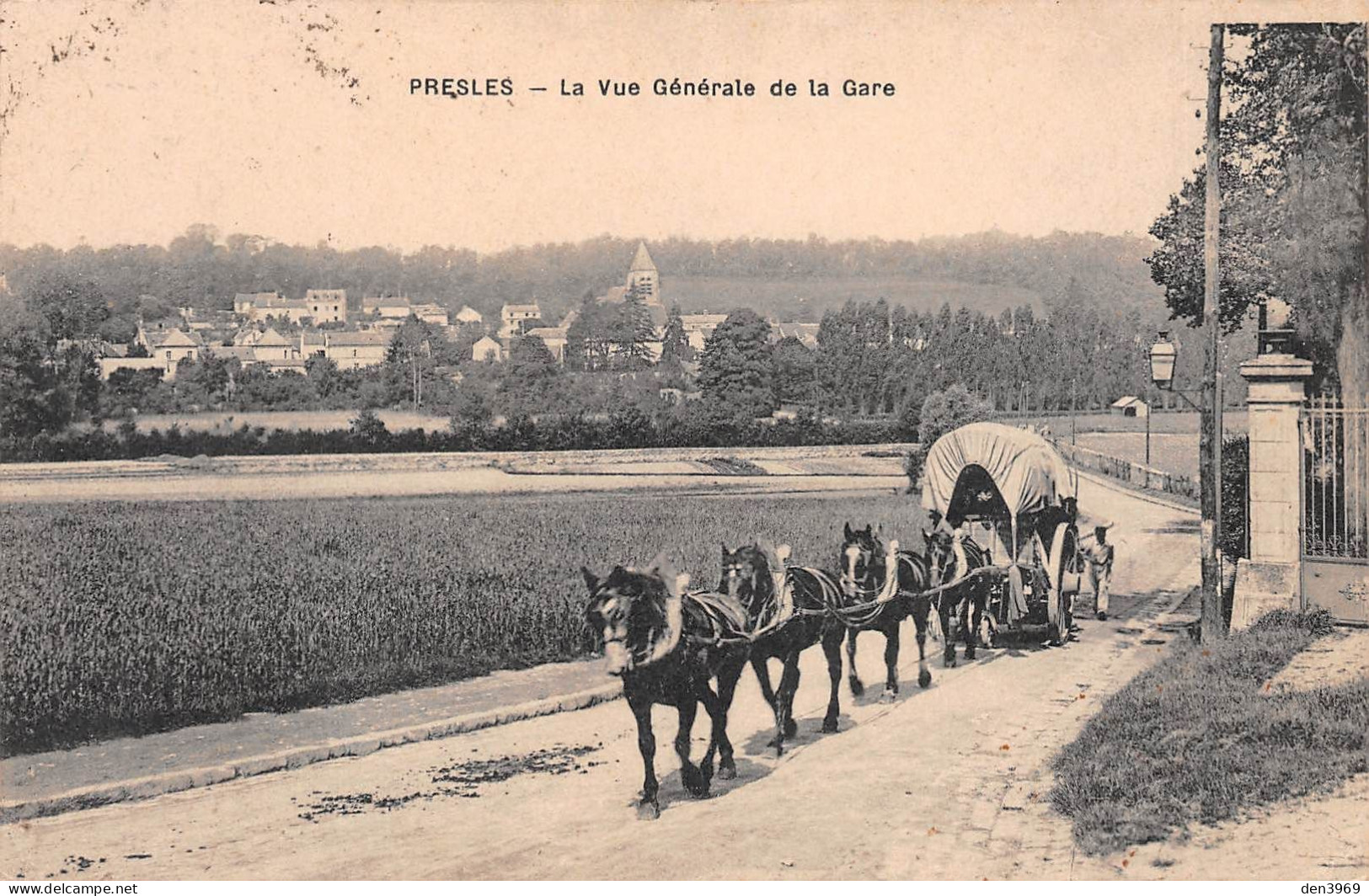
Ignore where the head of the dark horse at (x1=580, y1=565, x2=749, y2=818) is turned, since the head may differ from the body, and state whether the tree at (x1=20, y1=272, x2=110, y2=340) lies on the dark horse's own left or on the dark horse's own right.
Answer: on the dark horse's own right

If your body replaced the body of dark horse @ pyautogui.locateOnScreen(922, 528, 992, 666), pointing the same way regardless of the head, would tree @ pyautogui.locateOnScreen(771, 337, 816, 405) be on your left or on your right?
on your right

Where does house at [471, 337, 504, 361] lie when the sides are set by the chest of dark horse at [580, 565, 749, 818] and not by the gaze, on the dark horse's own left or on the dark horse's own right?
on the dark horse's own right

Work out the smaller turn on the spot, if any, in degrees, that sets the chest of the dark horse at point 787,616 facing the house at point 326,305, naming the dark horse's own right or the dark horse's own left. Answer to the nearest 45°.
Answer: approximately 90° to the dark horse's own right

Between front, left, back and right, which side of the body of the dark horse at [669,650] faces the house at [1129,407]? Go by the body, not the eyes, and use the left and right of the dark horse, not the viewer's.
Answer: back

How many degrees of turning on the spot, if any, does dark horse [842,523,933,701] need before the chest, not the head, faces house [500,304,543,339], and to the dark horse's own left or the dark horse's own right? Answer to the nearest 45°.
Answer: approximately 90° to the dark horse's own right

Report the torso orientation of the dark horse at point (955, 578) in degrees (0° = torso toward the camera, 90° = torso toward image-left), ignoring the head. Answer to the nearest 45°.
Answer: approximately 45°

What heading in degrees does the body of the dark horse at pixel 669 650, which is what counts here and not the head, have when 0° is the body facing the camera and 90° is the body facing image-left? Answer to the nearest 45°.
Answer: approximately 45°

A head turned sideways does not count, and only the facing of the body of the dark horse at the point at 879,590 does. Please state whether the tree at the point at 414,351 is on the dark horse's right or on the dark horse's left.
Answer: on the dark horse's right

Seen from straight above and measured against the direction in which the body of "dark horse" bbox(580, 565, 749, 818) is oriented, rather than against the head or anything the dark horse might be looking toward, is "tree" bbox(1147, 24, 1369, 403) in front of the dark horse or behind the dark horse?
behind

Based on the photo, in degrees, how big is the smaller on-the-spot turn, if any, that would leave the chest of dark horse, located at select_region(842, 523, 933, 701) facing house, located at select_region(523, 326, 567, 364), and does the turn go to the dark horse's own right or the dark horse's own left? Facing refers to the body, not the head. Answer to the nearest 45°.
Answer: approximately 90° to the dark horse's own right
